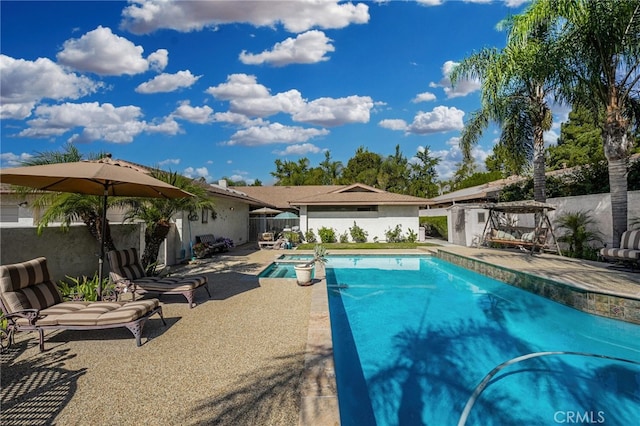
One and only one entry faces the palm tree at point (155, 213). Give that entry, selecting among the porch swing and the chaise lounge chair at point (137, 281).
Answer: the porch swing

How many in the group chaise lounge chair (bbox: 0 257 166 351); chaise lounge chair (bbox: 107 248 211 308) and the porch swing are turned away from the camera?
0

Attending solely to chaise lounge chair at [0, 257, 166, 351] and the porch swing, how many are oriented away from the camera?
0

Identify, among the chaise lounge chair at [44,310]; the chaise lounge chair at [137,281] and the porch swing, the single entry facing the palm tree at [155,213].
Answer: the porch swing

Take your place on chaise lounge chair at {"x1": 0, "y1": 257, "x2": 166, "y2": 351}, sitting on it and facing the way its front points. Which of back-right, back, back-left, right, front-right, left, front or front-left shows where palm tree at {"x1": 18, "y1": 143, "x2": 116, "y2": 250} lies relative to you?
back-left

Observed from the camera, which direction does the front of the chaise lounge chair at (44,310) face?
facing the viewer and to the right of the viewer

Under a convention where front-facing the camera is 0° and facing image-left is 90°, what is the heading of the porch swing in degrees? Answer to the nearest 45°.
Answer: approximately 45°

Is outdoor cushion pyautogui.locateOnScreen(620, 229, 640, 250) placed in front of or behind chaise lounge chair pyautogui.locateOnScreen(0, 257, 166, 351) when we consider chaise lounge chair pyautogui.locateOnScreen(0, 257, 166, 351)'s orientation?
in front

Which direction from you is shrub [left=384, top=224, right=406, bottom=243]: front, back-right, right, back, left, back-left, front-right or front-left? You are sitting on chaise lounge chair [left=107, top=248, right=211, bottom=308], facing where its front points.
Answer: left

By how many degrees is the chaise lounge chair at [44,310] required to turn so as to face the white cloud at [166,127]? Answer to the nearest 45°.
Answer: approximately 135° to its left

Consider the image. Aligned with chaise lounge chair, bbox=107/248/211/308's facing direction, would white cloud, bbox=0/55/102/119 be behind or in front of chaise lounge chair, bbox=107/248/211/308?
behind

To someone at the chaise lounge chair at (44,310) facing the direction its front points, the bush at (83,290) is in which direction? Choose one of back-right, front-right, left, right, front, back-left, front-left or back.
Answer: back-left

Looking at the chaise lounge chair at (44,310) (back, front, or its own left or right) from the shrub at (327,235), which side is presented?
left

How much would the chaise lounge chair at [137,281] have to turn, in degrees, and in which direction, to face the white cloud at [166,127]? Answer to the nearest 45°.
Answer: approximately 135° to its left
